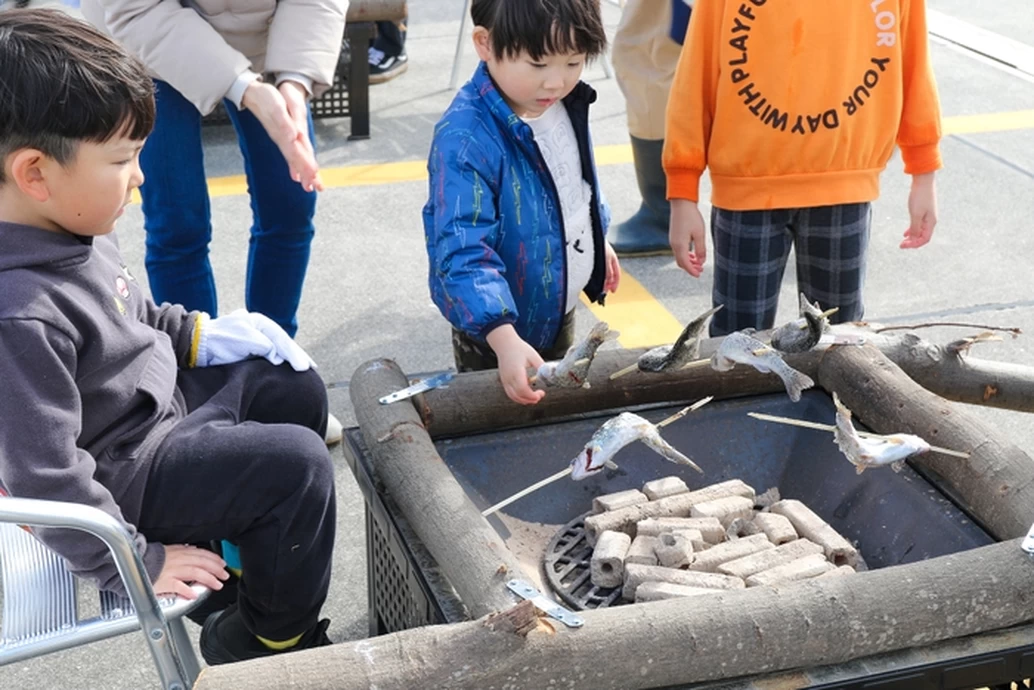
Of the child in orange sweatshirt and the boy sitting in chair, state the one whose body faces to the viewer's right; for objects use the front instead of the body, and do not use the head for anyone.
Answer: the boy sitting in chair

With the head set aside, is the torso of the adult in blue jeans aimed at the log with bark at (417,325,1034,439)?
yes

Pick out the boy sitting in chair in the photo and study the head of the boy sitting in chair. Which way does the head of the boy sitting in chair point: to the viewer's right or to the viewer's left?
to the viewer's right

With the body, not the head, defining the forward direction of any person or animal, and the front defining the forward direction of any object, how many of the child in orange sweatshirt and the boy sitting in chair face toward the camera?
1

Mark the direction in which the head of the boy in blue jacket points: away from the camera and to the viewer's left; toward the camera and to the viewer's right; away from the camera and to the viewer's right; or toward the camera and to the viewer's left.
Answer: toward the camera and to the viewer's right

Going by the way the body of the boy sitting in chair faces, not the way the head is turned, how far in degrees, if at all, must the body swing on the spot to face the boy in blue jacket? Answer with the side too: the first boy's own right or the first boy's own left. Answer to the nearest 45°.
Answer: approximately 45° to the first boy's own left

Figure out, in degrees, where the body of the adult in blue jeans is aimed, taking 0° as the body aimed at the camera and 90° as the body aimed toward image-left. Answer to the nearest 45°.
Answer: approximately 315°

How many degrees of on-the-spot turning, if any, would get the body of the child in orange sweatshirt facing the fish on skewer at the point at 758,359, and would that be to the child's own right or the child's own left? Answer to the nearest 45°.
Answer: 0° — they already face it

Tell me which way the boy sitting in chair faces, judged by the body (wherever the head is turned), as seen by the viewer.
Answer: to the viewer's right

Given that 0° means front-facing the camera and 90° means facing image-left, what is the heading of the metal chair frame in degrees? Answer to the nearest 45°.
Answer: approximately 270°

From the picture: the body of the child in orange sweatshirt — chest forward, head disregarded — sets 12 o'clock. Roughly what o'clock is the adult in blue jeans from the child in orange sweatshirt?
The adult in blue jeans is roughly at 3 o'clock from the child in orange sweatshirt.
